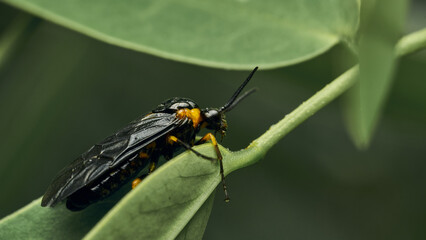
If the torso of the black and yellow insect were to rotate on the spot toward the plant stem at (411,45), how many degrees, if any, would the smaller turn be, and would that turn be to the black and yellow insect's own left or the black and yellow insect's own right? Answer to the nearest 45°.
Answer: approximately 45° to the black and yellow insect's own right

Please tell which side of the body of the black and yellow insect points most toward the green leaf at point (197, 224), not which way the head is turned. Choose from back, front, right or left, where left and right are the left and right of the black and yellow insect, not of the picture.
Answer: front

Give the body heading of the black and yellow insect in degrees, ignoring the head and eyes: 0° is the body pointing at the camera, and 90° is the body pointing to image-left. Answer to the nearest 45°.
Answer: approximately 270°

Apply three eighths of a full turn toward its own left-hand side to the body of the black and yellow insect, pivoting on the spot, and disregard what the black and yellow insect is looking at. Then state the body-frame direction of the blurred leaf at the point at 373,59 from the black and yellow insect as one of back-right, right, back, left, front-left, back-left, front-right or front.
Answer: back

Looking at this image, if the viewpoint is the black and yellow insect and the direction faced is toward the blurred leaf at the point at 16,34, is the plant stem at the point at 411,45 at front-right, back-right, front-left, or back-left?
back-right

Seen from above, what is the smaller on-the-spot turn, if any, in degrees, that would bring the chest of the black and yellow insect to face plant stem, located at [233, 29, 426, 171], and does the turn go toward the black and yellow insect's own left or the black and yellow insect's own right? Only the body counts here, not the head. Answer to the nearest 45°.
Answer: approximately 45° to the black and yellow insect's own right

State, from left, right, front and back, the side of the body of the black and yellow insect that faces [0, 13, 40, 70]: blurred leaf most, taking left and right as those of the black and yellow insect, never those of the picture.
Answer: left

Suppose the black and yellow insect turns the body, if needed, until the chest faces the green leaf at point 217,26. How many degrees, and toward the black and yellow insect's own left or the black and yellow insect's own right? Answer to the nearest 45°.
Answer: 0° — it already faces it
